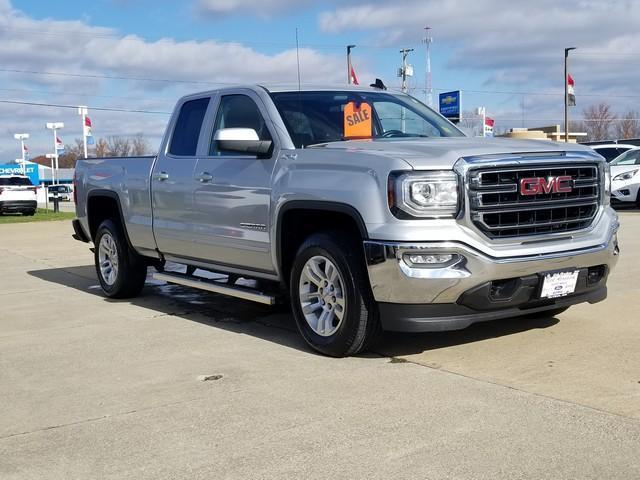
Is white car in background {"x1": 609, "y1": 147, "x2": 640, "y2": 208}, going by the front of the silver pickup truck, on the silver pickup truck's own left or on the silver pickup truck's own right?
on the silver pickup truck's own left

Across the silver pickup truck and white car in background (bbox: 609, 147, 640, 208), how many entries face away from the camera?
0

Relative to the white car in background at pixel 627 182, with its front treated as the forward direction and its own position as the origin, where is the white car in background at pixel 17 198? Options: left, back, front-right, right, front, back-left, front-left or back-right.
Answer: front-right

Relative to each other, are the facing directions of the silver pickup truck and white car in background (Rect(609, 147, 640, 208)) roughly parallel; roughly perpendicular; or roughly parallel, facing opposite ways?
roughly perpendicular

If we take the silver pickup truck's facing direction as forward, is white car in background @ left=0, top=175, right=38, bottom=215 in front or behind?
behind

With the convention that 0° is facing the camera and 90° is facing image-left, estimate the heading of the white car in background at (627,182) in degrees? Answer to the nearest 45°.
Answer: approximately 45°

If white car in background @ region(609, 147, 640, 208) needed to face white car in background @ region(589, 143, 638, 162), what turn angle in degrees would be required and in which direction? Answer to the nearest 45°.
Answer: approximately 135° to its right

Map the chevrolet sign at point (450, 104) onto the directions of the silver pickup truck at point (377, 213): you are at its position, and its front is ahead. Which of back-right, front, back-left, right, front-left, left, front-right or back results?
back-left

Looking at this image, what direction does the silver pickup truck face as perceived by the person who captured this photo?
facing the viewer and to the right of the viewer
